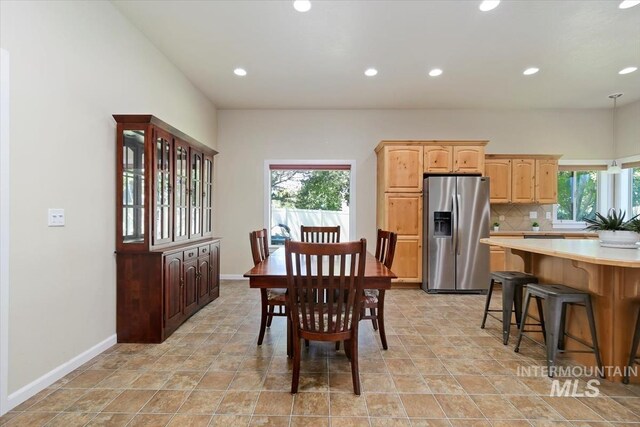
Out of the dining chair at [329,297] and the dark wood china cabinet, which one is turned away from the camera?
the dining chair

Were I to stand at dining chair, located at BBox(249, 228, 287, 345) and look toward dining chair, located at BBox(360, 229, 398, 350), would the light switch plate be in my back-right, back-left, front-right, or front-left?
back-right

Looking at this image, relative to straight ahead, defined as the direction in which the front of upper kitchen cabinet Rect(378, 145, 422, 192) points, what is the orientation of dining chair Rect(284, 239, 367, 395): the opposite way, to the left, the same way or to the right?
the opposite way

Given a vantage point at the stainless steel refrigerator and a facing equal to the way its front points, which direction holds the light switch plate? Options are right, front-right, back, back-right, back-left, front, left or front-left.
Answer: front-right

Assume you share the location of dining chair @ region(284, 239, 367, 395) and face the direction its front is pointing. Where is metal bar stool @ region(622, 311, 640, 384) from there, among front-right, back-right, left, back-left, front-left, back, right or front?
right

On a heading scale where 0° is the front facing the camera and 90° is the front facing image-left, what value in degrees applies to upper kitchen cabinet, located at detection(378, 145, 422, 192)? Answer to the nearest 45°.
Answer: approximately 0°

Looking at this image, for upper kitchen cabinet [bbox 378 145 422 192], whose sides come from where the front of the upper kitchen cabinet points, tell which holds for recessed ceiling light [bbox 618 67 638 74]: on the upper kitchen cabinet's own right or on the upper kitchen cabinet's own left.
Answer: on the upper kitchen cabinet's own left

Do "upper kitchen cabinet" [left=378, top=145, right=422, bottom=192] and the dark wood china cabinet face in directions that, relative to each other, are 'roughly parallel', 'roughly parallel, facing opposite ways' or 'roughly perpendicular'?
roughly perpendicular

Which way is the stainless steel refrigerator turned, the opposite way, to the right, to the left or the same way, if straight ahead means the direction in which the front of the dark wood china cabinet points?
to the right

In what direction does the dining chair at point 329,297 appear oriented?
away from the camera

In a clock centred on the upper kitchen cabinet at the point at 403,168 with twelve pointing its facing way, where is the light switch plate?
The light switch plate is roughly at 1 o'clock from the upper kitchen cabinet.

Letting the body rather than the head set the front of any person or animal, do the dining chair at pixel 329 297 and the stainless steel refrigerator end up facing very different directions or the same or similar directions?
very different directions

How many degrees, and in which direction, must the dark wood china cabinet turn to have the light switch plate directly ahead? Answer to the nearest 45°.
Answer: approximately 90° to its right

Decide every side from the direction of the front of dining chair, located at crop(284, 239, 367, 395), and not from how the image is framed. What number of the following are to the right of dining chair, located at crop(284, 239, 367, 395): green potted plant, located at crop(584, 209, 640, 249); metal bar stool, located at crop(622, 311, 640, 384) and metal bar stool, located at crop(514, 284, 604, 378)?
3
